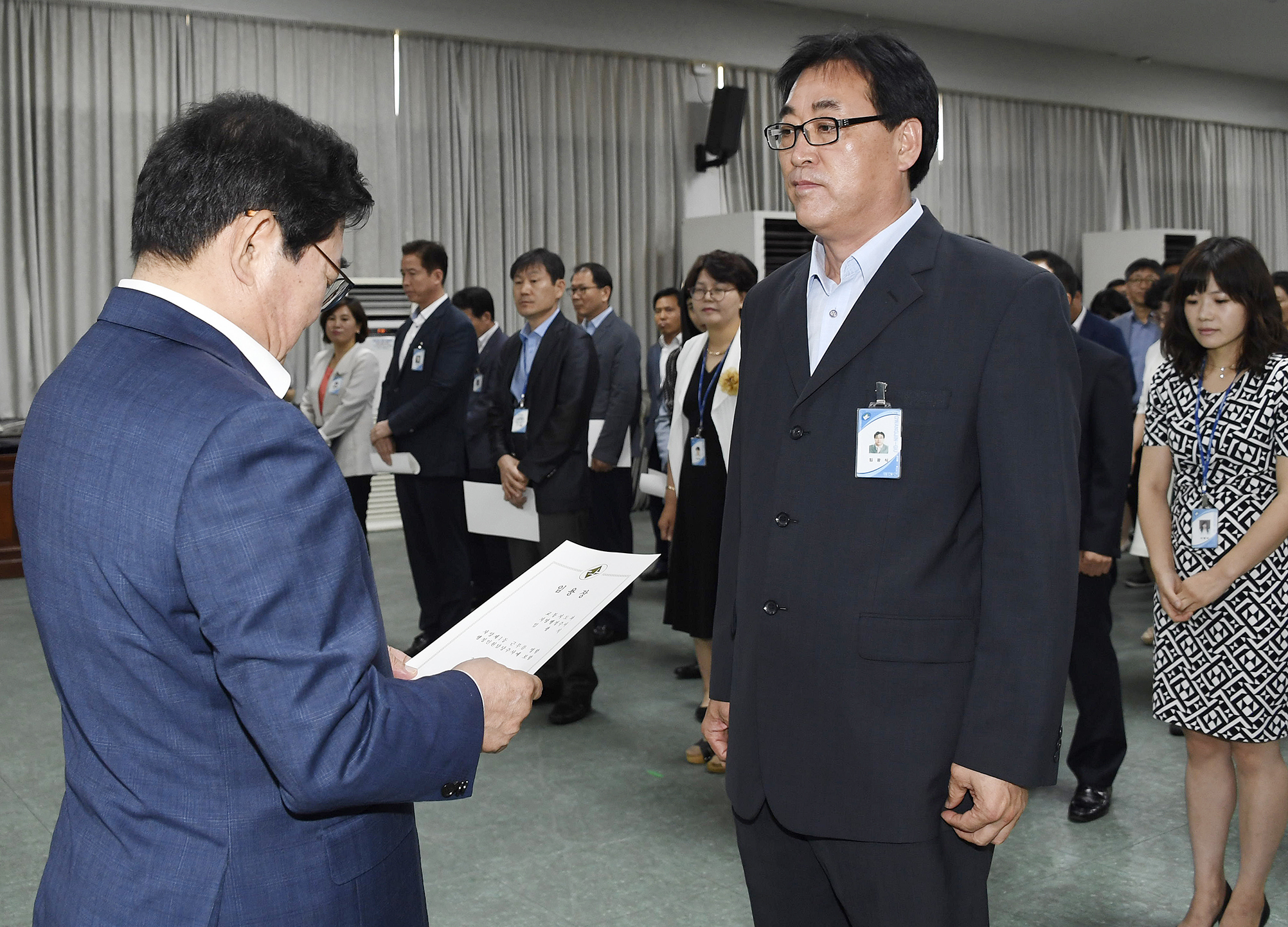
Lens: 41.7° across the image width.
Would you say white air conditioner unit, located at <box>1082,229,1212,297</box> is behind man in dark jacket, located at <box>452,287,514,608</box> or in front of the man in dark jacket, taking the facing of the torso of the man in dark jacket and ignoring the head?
behind

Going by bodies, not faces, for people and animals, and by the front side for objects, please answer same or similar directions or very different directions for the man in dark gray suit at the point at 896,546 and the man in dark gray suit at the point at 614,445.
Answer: same or similar directions

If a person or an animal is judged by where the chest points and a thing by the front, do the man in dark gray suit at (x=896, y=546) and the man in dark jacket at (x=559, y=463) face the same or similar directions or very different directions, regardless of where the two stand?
same or similar directions

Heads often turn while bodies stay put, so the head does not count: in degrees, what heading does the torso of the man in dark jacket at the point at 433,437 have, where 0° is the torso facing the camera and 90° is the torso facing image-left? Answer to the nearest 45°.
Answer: approximately 45°

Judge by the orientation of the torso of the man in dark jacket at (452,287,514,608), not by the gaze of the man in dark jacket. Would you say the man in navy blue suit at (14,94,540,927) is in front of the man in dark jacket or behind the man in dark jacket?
in front

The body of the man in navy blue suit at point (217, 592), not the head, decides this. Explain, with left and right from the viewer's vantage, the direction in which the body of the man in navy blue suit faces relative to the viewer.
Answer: facing away from the viewer and to the right of the viewer

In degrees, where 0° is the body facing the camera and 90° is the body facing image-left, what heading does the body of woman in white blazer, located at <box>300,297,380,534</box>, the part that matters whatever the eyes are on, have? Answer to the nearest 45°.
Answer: approximately 45°

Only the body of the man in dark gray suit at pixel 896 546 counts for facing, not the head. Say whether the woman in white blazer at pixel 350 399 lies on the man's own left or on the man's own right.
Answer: on the man's own right

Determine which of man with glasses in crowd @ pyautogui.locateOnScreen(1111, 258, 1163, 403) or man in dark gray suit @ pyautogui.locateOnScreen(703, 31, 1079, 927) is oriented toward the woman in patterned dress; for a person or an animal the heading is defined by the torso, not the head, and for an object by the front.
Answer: the man with glasses in crowd

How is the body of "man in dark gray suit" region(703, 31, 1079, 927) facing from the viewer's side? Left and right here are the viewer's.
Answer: facing the viewer and to the left of the viewer

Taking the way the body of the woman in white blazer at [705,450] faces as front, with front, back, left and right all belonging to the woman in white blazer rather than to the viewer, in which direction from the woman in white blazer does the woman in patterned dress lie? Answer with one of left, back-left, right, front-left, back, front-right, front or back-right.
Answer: left

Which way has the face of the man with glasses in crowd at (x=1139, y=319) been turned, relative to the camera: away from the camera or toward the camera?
toward the camera

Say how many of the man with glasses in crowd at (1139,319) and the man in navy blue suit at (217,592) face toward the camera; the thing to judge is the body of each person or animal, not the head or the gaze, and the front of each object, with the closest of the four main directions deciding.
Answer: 1
